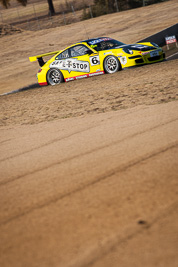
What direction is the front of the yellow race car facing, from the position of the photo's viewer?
facing the viewer and to the right of the viewer
